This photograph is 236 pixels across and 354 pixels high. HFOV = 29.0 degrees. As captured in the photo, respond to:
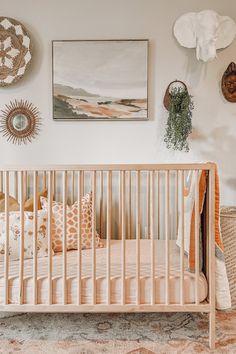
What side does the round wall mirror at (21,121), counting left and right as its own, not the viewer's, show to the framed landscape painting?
left

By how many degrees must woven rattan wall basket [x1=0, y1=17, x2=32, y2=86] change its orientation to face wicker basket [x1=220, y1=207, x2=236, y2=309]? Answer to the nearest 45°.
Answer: approximately 45° to its left

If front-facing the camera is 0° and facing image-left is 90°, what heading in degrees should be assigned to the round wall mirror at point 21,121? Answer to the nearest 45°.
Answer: approximately 0°

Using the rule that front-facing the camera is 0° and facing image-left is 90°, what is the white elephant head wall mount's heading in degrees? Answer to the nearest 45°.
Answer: approximately 0°

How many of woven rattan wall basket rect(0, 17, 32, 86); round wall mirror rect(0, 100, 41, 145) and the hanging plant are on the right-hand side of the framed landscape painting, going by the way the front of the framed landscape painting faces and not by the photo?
2

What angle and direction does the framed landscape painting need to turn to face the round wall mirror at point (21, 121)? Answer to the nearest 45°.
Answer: approximately 90° to its right
